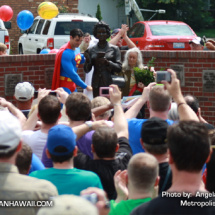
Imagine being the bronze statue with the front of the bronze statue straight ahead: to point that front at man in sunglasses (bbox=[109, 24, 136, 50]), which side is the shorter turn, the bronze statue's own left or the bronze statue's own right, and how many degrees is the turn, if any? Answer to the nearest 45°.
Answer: approximately 180°

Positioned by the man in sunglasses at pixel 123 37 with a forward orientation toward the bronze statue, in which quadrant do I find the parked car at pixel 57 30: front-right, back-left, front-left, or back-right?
back-right

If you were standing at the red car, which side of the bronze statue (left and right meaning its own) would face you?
back

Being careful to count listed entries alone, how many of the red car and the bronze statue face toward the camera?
1

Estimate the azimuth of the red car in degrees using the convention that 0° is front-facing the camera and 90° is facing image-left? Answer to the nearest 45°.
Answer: approximately 135°

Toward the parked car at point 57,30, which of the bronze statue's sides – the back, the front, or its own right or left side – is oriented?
back

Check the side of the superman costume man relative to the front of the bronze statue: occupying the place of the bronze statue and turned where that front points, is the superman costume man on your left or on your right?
on your right

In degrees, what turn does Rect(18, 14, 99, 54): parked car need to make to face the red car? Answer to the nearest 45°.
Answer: approximately 135° to its right
